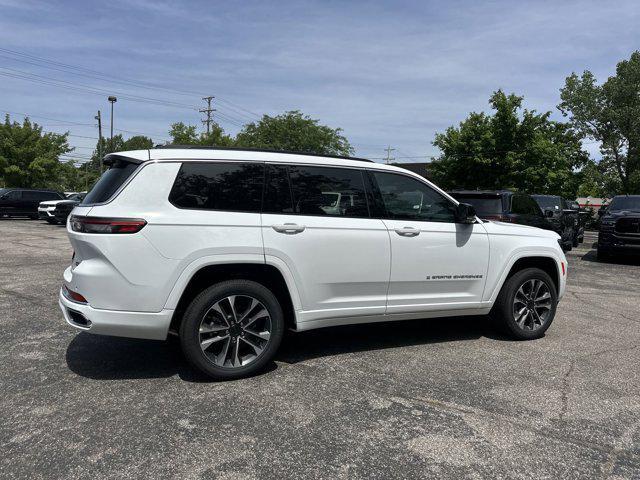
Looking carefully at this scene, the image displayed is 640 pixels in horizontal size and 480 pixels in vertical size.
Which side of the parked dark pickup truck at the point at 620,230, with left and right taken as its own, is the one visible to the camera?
front

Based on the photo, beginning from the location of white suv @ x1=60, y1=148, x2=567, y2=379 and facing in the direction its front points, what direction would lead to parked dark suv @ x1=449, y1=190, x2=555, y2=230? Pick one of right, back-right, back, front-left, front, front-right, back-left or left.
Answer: front

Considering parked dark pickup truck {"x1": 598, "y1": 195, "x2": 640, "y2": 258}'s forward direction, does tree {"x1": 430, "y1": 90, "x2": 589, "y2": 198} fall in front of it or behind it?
behind

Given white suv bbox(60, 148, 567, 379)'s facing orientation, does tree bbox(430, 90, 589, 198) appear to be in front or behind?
in front

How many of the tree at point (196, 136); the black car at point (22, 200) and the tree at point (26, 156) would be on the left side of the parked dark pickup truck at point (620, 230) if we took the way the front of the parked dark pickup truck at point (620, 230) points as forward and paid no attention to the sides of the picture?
0

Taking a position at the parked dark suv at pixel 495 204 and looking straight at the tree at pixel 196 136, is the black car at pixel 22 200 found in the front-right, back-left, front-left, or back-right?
front-left

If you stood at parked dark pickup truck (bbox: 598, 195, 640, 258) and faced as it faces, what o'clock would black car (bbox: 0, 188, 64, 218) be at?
The black car is roughly at 3 o'clock from the parked dark pickup truck.

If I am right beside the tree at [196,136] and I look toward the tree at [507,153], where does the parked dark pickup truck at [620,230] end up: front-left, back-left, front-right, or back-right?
front-right

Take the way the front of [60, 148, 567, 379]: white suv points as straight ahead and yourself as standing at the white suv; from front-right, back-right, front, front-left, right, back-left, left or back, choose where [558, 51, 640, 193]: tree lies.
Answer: front

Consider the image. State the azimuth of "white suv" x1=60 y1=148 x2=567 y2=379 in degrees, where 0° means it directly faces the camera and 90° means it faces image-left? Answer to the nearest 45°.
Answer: approximately 225°

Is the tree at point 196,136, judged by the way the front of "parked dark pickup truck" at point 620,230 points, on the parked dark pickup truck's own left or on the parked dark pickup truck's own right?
on the parked dark pickup truck's own right

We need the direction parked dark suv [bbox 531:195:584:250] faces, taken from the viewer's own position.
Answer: facing the viewer and to the right of the viewer

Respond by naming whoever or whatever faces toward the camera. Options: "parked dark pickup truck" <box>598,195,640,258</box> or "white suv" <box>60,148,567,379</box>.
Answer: the parked dark pickup truck

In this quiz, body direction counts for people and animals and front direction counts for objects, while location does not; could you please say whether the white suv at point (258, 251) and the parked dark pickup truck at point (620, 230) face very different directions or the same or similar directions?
very different directions

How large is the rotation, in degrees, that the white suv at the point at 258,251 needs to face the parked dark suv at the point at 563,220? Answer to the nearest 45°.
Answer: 0° — it already faces it

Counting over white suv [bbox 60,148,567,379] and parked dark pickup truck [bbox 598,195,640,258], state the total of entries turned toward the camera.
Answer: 1
